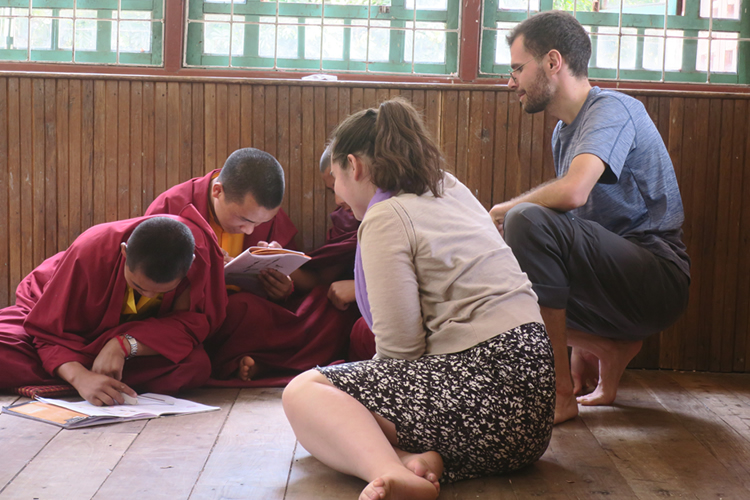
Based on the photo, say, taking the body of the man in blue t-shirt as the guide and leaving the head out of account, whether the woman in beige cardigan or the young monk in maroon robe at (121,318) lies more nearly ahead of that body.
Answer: the young monk in maroon robe

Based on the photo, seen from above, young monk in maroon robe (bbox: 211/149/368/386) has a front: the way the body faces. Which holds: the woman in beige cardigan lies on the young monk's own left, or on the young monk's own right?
on the young monk's own left

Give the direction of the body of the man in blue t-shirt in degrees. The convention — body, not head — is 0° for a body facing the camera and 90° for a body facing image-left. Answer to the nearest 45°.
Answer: approximately 90°

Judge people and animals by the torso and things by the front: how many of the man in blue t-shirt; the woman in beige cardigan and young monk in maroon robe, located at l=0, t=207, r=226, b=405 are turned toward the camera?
1

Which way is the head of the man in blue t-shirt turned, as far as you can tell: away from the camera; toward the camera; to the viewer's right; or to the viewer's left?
to the viewer's left

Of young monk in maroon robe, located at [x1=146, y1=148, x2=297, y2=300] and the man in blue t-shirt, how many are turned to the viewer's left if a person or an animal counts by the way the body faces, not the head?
1

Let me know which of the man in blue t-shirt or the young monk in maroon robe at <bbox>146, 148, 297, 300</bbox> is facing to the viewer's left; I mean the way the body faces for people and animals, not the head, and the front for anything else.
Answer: the man in blue t-shirt

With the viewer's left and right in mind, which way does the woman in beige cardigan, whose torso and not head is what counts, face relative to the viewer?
facing away from the viewer and to the left of the viewer
